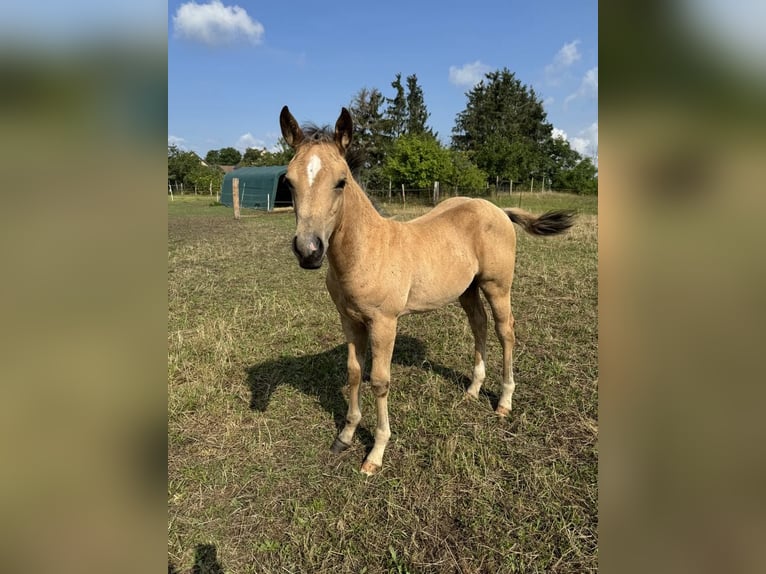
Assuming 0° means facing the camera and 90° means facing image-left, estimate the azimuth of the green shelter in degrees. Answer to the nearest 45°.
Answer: approximately 315°

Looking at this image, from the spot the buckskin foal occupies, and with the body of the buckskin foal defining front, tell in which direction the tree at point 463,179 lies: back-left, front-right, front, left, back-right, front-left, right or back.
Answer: back-right

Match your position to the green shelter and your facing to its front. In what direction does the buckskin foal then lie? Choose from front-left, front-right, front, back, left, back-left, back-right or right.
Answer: front-right

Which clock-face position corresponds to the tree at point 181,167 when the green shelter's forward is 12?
The tree is roughly at 7 o'clock from the green shelter.

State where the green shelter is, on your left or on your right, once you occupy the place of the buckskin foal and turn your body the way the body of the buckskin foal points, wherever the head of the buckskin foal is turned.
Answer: on your right

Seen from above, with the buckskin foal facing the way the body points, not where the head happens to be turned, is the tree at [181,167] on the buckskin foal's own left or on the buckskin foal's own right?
on the buckskin foal's own right

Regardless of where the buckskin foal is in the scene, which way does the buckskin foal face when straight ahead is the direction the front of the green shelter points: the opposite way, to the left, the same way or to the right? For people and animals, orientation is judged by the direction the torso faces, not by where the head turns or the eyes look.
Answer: to the right

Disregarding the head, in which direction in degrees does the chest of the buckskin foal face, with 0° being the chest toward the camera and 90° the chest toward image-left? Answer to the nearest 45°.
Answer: approximately 45°
